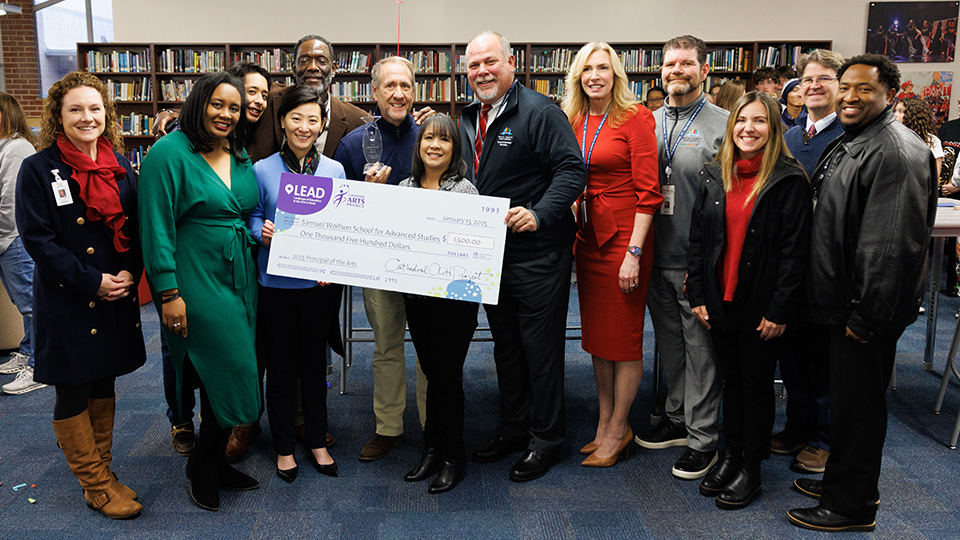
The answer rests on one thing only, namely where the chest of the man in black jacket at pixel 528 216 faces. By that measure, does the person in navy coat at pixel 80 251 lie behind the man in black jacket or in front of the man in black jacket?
in front

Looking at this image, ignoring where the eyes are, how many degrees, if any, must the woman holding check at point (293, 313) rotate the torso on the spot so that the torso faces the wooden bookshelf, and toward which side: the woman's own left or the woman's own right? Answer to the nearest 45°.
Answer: approximately 180°

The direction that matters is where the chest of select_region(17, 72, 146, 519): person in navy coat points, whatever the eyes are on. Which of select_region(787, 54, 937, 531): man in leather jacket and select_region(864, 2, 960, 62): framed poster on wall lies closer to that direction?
the man in leather jacket

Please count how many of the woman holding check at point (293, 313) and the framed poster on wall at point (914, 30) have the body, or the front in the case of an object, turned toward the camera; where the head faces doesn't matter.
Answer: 2

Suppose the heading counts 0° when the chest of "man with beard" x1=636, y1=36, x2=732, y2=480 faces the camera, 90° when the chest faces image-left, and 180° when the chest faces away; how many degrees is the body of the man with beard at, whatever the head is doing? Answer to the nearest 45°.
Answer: approximately 45°
